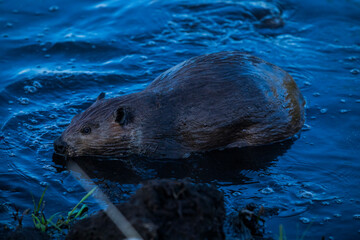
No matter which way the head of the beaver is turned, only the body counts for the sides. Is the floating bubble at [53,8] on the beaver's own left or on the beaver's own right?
on the beaver's own right

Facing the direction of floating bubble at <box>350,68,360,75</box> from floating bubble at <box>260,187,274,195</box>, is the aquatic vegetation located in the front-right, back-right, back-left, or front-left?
back-left

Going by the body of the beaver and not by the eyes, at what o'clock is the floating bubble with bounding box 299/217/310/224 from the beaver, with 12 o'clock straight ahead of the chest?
The floating bubble is roughly at 8 o'clock from the beaver.

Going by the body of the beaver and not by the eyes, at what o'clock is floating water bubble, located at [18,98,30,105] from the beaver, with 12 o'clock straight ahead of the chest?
The floating water bubble is roughly at 1 o'clock from the beaver.

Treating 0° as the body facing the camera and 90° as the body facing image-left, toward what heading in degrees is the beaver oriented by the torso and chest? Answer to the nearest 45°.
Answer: approximately 90°

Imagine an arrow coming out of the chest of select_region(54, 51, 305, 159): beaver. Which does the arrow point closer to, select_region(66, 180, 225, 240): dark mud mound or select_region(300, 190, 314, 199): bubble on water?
the dark mud mound

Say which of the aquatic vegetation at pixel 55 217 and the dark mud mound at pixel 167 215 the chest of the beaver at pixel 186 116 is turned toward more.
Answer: the aquatic vegetation

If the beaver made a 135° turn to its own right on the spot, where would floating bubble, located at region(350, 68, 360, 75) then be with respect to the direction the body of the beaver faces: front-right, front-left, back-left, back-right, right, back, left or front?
front

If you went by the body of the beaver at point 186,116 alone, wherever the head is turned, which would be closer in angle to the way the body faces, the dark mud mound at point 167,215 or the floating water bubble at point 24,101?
the floating water bubble

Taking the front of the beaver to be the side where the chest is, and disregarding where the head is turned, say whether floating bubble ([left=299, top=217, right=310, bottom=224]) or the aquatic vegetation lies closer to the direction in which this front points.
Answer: the aquatic vegetation

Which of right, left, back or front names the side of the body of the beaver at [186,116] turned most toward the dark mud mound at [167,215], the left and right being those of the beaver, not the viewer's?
left

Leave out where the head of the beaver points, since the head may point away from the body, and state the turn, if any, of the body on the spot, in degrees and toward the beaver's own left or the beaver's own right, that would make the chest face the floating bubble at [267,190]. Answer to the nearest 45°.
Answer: approximately 135° to the beaver's own left
